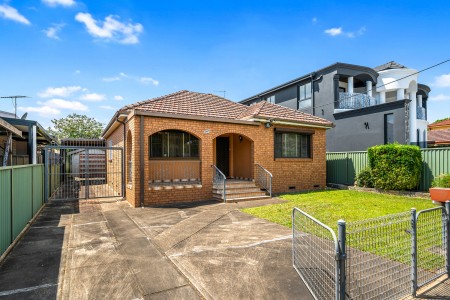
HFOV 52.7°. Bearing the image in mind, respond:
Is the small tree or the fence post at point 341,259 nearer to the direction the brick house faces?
the fence post

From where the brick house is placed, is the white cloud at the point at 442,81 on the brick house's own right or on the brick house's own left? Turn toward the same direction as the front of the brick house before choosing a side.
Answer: on the brick house's own left

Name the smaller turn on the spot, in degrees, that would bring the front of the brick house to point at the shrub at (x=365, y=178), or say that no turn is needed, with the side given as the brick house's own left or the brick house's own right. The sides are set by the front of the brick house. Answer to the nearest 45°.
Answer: approximately 45° to the brick house's own left

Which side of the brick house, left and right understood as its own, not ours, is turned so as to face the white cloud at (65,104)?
back

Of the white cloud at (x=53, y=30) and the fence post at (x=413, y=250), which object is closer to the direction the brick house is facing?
the fence post

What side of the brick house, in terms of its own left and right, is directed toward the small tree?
back

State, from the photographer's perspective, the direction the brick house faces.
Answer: facing the viewer and to the right of the viewer
